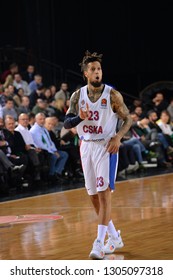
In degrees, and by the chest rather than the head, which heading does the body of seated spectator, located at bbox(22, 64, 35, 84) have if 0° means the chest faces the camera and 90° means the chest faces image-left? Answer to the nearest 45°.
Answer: approximately 315°

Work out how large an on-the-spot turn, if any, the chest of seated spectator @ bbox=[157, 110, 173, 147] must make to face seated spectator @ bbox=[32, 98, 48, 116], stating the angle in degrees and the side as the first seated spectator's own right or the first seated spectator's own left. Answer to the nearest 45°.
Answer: approximately 90° to the first seated spectator's own right

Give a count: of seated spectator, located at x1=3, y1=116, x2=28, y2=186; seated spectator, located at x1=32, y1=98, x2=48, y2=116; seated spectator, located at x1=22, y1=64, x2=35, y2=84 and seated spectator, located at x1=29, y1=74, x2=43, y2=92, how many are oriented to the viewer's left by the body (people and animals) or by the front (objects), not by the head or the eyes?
0

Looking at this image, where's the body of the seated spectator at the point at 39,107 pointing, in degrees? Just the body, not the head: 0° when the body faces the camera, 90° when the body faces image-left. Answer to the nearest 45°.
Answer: approximately 315°

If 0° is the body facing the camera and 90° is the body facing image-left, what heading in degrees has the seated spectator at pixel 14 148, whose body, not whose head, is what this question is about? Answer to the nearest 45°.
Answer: approximately 315°

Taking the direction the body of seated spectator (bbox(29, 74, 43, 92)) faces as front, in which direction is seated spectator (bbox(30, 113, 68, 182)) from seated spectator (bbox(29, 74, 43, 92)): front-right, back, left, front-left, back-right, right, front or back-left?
front-right

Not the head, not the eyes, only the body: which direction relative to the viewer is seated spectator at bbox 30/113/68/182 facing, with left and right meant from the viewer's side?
facing the viewer and to the right of the viewer

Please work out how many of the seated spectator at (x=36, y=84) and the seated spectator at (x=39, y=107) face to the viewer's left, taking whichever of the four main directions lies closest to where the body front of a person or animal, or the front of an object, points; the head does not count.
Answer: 0

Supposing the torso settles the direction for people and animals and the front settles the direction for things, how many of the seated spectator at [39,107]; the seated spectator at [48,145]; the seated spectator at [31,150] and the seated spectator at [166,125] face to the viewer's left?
0

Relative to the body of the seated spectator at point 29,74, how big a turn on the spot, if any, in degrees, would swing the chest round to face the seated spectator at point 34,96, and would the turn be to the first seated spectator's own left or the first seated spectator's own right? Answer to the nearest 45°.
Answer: approximately 45° to the first seated spectator's own right
